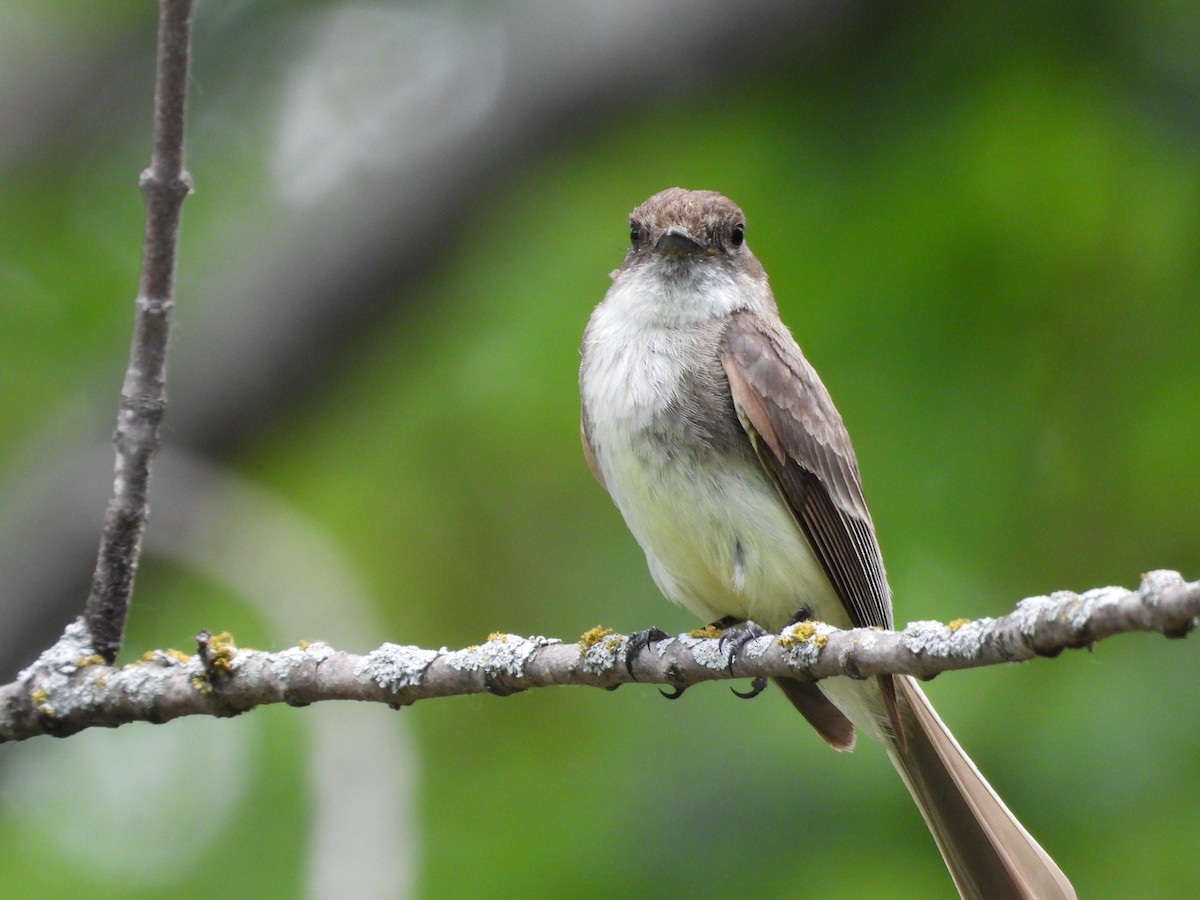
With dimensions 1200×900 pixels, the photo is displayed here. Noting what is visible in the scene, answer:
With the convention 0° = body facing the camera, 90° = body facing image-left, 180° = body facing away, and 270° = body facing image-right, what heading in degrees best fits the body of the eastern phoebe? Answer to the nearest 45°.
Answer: approximately 45°
